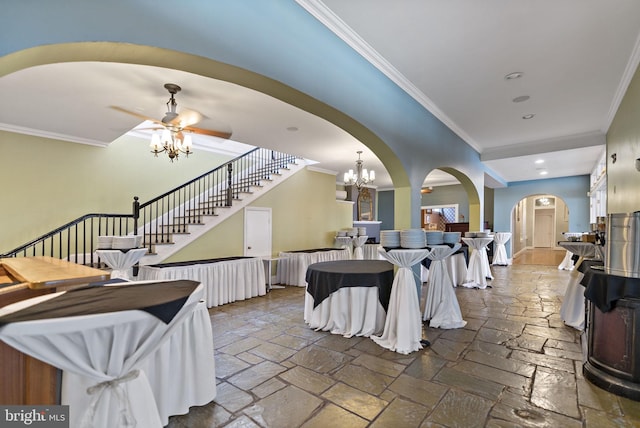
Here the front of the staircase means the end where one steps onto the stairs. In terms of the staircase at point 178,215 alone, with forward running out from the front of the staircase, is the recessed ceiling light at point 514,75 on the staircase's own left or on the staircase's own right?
on the staircase's own left

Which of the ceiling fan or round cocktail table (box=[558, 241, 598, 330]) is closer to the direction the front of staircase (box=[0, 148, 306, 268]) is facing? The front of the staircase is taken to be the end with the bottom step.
the ceiling fan

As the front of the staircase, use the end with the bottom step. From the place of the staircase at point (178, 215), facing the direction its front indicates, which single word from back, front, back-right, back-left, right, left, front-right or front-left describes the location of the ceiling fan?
left

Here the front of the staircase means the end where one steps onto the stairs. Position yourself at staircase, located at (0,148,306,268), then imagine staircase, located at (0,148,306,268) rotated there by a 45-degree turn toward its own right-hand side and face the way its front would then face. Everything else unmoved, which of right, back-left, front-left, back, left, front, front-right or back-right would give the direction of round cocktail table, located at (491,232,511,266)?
back-right

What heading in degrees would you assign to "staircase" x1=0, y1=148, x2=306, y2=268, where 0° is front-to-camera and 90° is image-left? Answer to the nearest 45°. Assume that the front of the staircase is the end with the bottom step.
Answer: approximately 90°

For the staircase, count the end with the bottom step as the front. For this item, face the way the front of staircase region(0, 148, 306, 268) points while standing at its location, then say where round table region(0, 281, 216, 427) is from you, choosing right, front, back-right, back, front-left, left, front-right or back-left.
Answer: left

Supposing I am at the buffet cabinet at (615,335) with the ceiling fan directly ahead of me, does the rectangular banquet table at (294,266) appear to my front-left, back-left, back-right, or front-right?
front-right

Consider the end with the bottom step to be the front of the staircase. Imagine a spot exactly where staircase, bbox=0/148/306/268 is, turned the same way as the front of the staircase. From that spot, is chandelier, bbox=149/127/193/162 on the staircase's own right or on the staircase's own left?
on the staircase's own left

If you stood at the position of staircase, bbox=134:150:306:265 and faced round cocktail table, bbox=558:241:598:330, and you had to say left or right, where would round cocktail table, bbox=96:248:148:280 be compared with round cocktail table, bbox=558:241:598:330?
right

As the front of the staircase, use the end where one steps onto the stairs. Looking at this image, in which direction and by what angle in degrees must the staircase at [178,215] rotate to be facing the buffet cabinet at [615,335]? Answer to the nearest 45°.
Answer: approximately 135° to its left

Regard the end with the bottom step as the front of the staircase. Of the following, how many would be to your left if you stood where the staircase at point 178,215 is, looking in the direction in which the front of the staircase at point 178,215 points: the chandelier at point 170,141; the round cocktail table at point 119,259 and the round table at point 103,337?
3
